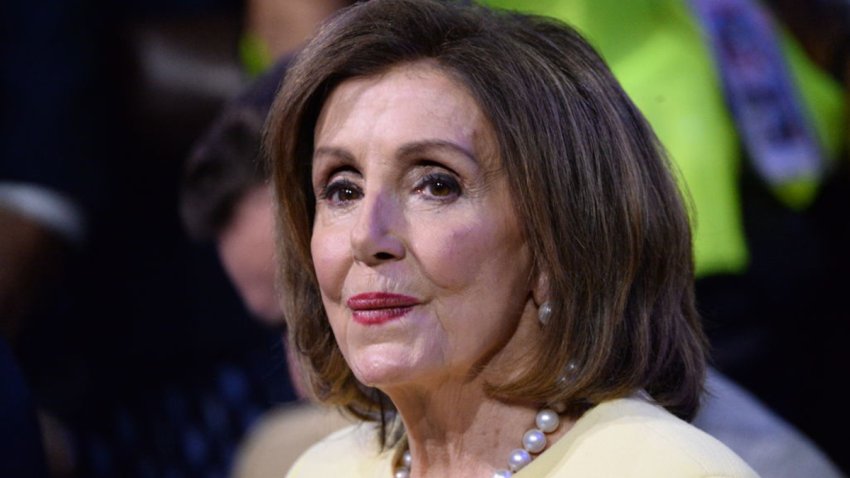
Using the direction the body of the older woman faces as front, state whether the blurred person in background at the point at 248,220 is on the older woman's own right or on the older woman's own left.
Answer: on the older woman's own right

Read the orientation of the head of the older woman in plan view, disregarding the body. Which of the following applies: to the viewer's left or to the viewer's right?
to the viewer's left

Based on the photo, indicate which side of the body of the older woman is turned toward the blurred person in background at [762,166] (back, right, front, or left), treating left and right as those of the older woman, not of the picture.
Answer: back

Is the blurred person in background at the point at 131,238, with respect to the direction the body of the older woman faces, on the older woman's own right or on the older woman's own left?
on the older woman's own right

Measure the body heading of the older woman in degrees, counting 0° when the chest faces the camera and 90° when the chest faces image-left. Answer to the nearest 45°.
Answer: approximately 45°
